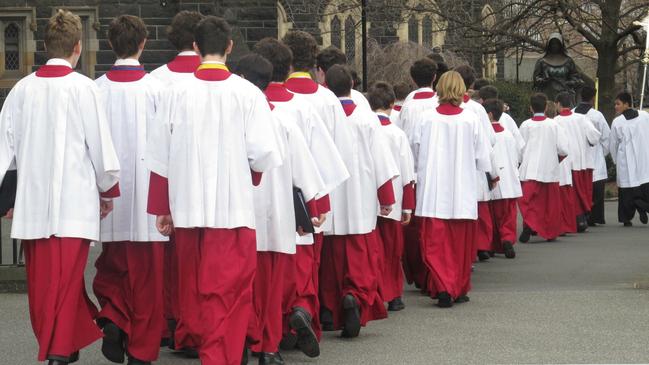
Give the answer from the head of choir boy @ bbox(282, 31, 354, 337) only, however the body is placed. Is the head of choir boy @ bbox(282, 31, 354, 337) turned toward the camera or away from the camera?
away from the camera

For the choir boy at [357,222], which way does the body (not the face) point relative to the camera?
away from the camera

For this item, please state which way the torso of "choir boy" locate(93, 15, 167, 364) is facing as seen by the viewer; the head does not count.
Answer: away from the camera

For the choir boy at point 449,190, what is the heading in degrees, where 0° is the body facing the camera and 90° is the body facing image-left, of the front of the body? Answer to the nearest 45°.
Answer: approximately 180°

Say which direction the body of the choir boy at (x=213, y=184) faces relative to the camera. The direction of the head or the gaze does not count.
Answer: away from the camera

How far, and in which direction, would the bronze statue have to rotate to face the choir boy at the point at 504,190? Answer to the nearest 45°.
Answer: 0° — it already faces them

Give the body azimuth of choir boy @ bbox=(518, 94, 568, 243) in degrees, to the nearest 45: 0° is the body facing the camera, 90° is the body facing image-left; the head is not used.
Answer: approximately 180°

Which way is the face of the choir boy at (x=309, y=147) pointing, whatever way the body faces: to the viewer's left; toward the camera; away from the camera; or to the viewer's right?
away from the camera

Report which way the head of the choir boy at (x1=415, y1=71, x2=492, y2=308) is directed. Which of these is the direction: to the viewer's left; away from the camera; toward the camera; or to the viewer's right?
away from the camera

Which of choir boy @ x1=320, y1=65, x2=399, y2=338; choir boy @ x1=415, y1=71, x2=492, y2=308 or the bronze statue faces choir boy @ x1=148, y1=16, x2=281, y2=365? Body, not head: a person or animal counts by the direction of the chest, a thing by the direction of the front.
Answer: the bronze statue
